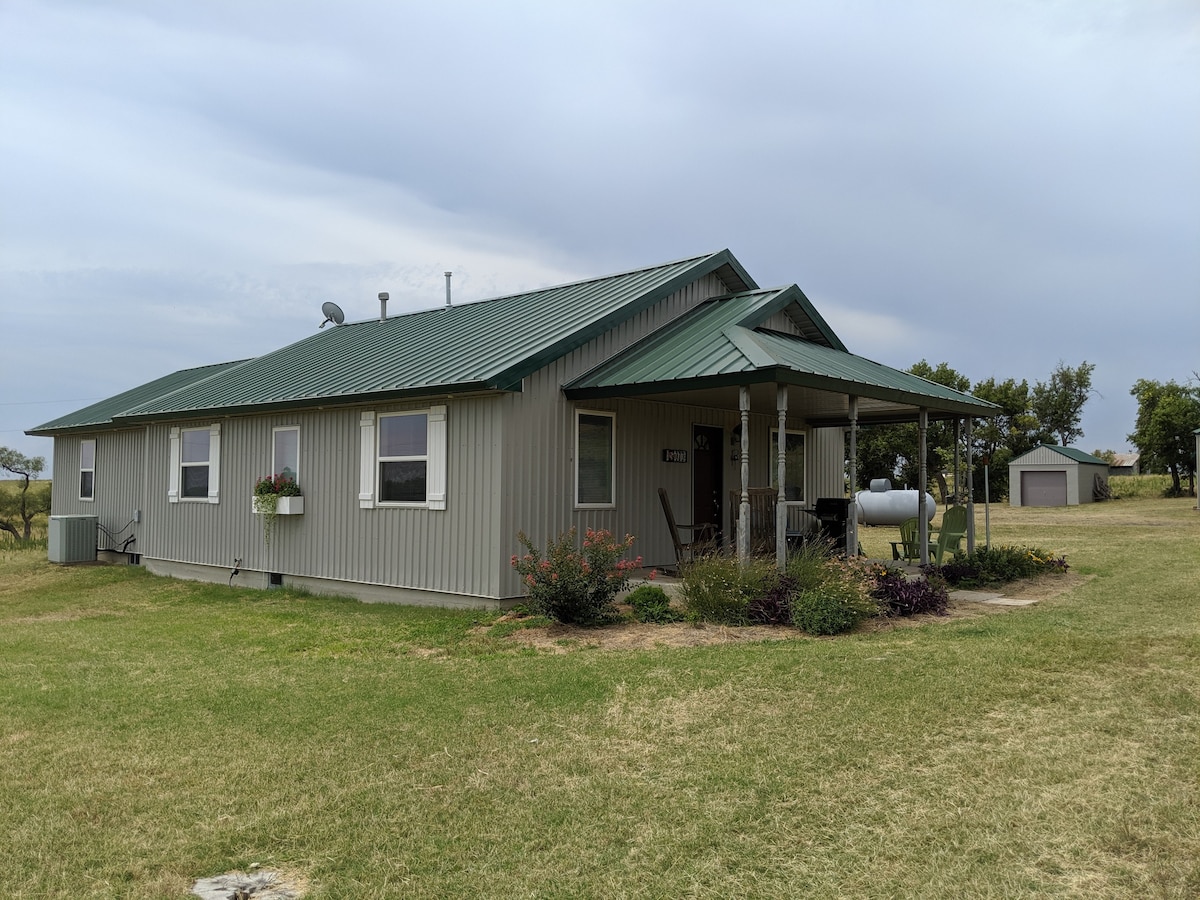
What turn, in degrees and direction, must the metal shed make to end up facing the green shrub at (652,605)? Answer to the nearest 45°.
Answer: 0° — it already faces it

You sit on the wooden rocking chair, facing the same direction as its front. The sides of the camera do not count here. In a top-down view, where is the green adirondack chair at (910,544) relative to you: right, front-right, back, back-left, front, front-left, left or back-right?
front-left

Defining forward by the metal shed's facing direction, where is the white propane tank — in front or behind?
in front

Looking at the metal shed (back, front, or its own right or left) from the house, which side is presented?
front

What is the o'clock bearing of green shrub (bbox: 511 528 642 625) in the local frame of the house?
The green shrub is roughly at 1 o'clock from the house.

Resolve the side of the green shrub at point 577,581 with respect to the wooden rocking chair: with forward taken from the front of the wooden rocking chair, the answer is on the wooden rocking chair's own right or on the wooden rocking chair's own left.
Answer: on the wooden rocking chair's own right

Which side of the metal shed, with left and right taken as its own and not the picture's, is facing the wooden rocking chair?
front

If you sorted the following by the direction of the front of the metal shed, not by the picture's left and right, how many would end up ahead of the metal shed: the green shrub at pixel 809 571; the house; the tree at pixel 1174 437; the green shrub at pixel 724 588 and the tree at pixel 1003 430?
3
